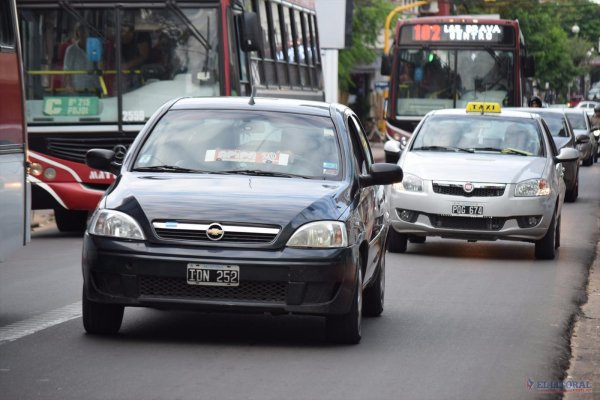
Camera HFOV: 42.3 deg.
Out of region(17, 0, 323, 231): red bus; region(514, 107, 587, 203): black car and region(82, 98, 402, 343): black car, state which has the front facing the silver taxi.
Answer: region(514, 107, 587, 203): black car

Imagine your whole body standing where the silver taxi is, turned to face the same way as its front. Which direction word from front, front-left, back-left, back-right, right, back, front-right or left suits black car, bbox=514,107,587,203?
back

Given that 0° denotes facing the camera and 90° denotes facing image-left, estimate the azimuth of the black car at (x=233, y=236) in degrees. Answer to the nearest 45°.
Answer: approximately 0°

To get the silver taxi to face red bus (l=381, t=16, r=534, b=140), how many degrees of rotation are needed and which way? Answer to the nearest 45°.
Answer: approximately 180°

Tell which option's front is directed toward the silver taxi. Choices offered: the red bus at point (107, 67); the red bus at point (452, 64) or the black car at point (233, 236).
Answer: the red bus at point (452, 64)

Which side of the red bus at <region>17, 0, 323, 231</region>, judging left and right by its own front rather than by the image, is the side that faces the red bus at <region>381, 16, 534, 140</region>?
back

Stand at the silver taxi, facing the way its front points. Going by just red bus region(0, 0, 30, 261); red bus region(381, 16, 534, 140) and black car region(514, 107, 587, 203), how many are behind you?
2

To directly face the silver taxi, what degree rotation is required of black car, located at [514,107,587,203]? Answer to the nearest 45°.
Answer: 0° — it already faces it

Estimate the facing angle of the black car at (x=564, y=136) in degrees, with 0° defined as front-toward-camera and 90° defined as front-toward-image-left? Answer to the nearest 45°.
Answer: approximately 0°

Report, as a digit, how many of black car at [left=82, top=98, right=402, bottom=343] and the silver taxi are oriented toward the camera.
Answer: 2
